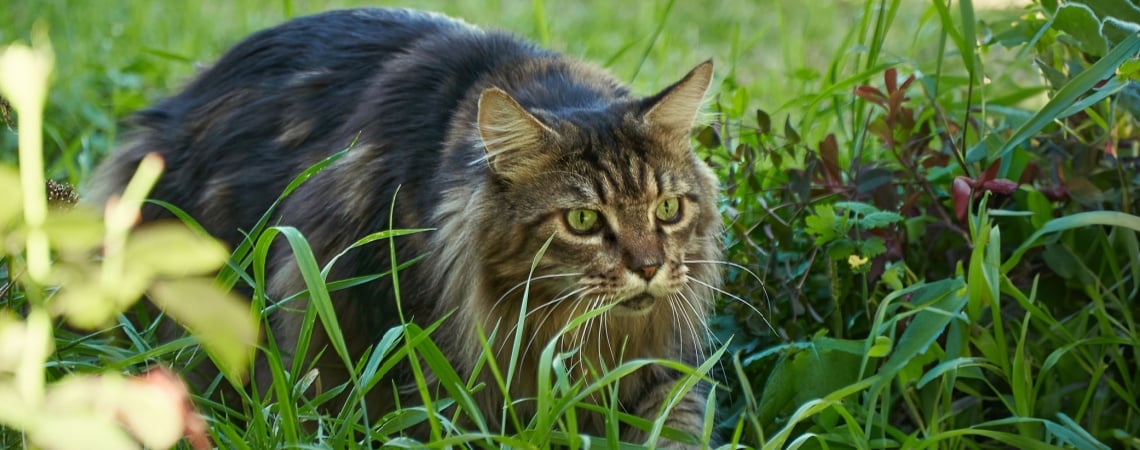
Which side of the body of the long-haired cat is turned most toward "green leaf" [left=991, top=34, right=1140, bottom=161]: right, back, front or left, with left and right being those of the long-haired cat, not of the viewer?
front

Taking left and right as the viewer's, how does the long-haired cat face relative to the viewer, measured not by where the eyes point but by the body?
facing the viewer and to the right of the viewer

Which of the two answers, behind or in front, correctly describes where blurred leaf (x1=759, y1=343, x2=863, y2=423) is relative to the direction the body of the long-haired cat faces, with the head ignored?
in front

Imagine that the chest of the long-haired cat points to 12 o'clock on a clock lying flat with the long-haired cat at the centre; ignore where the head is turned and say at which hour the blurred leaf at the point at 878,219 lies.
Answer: The blurred leaf is roughly at 11 o'clock from the long-haired cat.

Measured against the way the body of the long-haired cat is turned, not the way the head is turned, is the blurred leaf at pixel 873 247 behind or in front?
in front

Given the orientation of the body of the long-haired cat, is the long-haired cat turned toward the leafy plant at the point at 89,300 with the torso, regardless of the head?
no

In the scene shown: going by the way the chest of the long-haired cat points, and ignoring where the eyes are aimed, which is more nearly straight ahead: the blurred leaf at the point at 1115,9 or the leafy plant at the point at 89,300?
the blurred leaf
